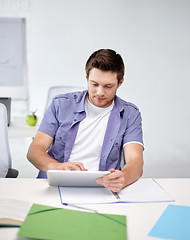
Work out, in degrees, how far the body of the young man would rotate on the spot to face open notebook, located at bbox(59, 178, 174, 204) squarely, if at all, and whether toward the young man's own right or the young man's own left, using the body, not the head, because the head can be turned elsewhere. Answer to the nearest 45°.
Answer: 0° — they already face it

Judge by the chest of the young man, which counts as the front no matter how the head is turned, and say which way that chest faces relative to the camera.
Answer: toward the camera

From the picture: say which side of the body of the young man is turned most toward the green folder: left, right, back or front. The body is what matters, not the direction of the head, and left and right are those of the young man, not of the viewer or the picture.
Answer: front

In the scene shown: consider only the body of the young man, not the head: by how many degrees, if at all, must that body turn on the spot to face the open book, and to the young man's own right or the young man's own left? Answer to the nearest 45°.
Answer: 0° — they already face it

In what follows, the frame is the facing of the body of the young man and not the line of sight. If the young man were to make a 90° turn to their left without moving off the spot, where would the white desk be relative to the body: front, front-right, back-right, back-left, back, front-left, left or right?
right

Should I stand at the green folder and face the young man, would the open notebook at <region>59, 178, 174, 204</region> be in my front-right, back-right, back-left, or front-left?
front-right

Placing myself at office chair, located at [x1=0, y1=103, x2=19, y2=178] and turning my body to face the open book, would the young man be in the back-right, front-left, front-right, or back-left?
front-left
